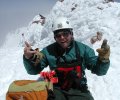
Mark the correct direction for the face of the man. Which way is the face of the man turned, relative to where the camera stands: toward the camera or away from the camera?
toward the camera

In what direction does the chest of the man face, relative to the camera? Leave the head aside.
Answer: toward the camera

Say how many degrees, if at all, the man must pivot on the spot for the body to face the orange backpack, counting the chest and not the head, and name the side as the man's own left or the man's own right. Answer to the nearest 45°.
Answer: approximately 45° to the man's own right
